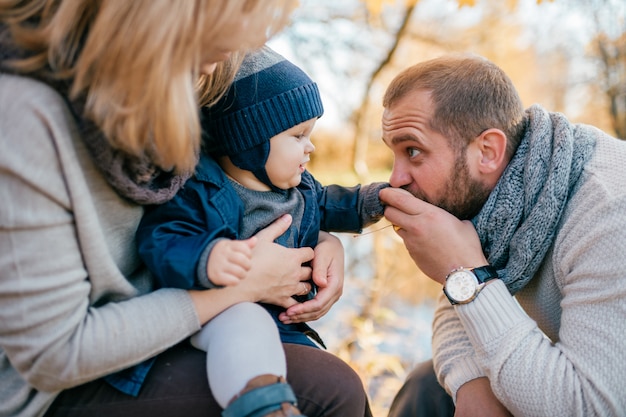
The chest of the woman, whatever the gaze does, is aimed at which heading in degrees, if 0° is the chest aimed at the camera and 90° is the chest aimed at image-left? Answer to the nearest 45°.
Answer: approximately 270°

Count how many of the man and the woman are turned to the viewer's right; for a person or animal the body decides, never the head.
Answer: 1

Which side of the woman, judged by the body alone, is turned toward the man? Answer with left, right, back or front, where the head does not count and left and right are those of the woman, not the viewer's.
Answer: front

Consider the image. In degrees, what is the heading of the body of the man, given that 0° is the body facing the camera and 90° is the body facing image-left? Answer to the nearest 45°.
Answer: approximately 90°
